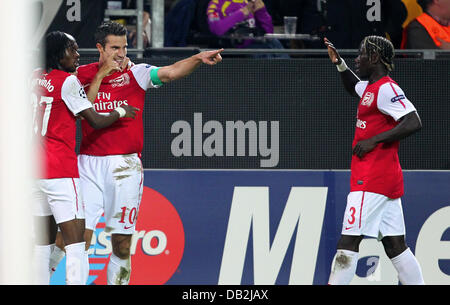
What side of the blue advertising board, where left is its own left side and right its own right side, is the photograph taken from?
front

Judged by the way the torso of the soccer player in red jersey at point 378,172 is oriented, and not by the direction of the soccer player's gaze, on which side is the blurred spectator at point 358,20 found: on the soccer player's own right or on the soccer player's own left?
on the soccer player's own right

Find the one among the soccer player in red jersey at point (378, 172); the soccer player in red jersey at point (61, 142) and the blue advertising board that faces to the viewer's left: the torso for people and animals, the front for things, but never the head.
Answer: the soccer player in red jersey at point (378, 172)

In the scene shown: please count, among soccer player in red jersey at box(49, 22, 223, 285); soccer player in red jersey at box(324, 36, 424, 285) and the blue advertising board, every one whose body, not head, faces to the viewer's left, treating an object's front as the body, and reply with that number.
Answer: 1

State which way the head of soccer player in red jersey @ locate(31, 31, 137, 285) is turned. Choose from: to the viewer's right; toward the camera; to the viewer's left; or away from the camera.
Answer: to the viewer's right

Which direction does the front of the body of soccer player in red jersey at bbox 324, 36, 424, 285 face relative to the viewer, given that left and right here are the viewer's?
facing to the left of the viewer

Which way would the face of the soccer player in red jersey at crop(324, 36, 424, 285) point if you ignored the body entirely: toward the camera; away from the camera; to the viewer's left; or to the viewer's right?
to the viewer's left

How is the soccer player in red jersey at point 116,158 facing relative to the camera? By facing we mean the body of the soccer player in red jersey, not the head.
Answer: toward the camera
